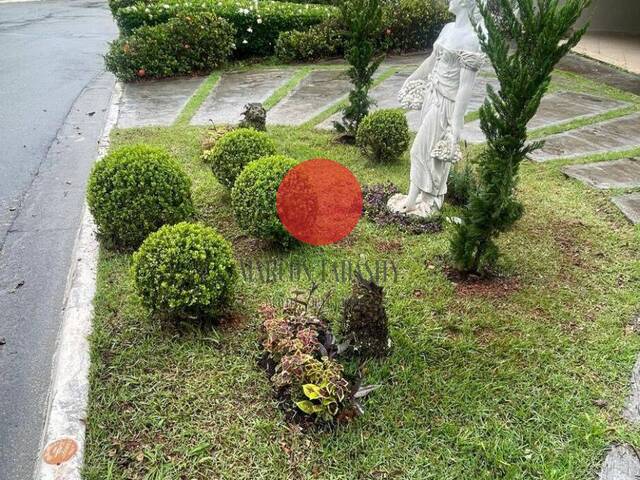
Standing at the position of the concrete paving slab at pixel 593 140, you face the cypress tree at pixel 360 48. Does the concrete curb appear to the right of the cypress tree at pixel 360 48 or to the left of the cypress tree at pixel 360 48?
left

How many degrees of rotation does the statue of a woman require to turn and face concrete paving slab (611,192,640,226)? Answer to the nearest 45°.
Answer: approximately 135° to its left

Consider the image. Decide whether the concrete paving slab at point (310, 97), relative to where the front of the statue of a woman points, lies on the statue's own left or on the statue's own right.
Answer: on the statue's own right

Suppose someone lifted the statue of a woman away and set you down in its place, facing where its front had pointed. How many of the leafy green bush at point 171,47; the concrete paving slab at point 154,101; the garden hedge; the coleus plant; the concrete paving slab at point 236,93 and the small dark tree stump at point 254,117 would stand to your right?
5

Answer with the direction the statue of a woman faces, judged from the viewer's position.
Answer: facing the viewer and to the left of the viewer

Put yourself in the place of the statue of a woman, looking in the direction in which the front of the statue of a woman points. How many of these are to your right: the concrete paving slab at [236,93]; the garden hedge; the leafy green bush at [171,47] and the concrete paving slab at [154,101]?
4

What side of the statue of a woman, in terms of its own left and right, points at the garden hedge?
right

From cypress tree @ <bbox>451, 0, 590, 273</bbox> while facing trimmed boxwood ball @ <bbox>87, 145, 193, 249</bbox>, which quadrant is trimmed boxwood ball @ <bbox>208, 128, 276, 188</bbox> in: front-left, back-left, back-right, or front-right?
front-right

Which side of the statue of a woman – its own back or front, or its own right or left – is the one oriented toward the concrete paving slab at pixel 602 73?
back

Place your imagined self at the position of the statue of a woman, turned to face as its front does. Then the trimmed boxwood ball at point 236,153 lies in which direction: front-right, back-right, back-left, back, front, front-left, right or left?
front-right

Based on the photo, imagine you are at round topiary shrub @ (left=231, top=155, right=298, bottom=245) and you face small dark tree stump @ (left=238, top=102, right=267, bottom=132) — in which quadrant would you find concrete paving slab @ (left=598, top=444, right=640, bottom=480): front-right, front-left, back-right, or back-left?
back-right

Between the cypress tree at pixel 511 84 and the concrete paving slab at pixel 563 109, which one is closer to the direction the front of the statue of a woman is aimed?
the cypress tree

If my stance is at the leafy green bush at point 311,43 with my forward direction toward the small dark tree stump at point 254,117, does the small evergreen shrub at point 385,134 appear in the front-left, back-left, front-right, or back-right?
front-left

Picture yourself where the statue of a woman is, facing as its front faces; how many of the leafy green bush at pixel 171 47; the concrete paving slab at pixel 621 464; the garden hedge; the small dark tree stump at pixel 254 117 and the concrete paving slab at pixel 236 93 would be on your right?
4

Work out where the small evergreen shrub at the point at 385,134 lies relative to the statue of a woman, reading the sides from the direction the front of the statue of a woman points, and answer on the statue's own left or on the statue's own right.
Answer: on the statue's own right

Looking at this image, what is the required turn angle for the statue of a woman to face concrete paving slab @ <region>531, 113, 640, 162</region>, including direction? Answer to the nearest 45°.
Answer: approximately 180°

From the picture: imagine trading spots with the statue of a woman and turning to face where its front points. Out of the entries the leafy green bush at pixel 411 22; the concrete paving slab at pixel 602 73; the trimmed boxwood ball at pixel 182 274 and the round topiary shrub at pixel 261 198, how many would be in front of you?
2
